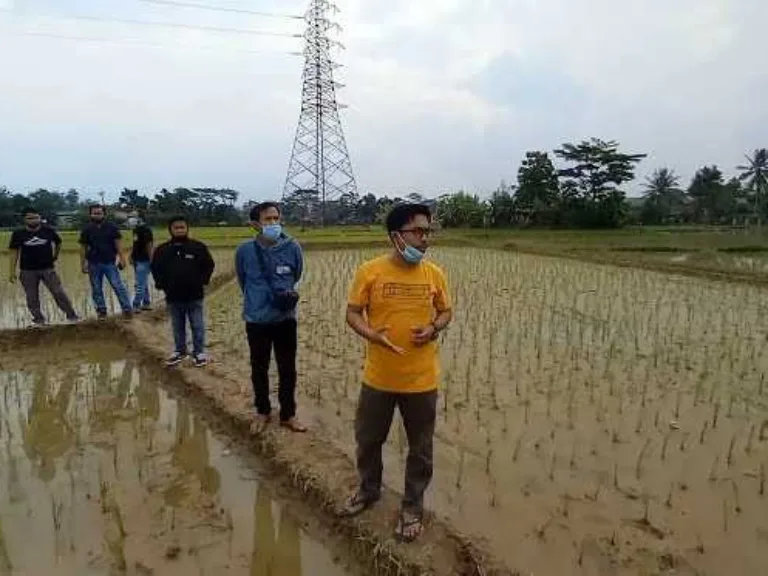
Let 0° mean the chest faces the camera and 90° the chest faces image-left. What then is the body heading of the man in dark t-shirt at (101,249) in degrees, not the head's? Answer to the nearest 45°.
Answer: approximately 0°

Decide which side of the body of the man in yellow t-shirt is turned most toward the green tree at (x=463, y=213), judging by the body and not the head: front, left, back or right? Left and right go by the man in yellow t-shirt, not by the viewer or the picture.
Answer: back

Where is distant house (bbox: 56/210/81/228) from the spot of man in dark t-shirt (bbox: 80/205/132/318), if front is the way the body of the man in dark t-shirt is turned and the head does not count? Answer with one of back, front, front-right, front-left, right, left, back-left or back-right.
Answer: back

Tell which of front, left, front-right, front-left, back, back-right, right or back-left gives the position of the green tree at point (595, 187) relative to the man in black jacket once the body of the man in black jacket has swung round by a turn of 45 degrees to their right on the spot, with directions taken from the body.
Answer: back

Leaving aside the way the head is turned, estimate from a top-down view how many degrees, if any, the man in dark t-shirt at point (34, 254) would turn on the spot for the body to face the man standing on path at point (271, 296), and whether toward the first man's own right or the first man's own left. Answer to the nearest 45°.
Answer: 0° — they already face them

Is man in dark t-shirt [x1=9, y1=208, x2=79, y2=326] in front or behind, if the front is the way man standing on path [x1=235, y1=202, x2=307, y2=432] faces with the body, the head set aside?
behind

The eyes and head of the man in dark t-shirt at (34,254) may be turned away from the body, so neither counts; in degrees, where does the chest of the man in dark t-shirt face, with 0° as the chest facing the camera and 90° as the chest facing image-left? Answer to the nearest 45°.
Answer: approximately 0°

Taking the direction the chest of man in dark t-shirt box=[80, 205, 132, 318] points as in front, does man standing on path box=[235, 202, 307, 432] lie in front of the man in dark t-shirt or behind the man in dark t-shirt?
in front

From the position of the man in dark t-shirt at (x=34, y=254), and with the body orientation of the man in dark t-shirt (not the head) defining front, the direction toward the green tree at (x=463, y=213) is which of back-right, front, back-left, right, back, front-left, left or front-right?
back-left

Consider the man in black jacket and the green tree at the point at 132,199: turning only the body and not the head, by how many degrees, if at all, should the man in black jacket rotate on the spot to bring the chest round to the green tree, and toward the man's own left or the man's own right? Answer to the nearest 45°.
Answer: approximately 180°

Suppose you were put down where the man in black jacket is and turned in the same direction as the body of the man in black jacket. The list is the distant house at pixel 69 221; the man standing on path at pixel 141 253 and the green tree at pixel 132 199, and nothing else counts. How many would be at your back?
3

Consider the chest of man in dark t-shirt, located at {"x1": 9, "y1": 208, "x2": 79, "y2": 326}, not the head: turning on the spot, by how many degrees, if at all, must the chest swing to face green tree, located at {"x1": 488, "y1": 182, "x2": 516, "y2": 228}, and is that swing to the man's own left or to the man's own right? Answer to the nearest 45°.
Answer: approximately 135° to the man's own left
